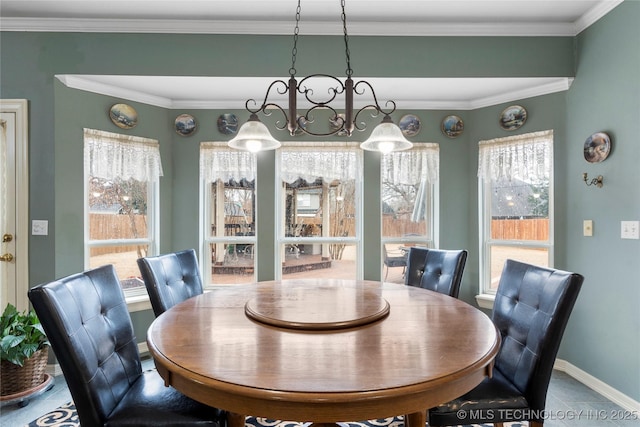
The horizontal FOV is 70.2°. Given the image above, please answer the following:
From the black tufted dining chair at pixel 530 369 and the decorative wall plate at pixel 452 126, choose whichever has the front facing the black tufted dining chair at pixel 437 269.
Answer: the decorative wall plate

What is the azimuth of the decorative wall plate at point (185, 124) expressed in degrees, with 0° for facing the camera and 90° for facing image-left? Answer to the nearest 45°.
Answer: approximately 0°

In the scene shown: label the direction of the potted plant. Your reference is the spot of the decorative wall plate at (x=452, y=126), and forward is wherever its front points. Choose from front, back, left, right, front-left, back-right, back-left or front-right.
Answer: front-right

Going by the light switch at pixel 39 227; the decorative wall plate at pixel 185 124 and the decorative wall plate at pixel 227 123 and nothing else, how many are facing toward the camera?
3

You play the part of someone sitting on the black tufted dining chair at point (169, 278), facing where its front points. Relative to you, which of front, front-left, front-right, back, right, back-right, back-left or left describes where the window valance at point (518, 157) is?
front-left

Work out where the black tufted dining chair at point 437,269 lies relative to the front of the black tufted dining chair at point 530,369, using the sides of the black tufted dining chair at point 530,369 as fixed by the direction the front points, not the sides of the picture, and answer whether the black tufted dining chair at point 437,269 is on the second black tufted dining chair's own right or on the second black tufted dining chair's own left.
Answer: on the second black tufted dining chair's own right

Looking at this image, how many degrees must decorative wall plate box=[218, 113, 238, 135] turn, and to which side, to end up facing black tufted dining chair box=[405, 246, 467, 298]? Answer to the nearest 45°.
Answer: approximately 45° to its left

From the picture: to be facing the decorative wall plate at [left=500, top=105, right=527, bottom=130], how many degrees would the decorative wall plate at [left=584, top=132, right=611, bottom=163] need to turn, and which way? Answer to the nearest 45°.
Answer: approximately 90° to its right

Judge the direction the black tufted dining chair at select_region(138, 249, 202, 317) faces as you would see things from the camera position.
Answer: facing the viewer and to the right of the viewer

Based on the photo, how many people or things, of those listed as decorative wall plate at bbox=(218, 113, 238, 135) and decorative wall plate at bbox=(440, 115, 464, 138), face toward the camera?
2
